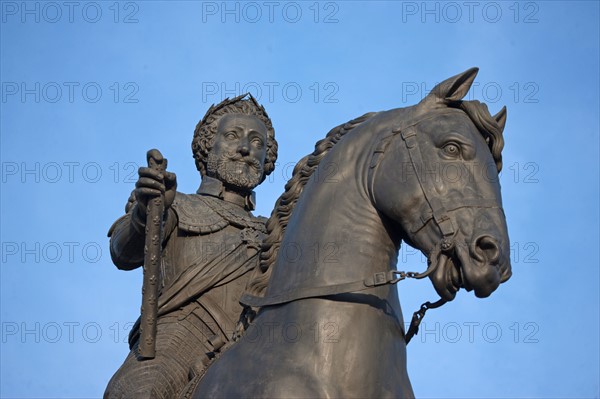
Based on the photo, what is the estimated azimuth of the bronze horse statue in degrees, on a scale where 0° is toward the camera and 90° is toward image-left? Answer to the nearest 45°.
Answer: approximately 315°
